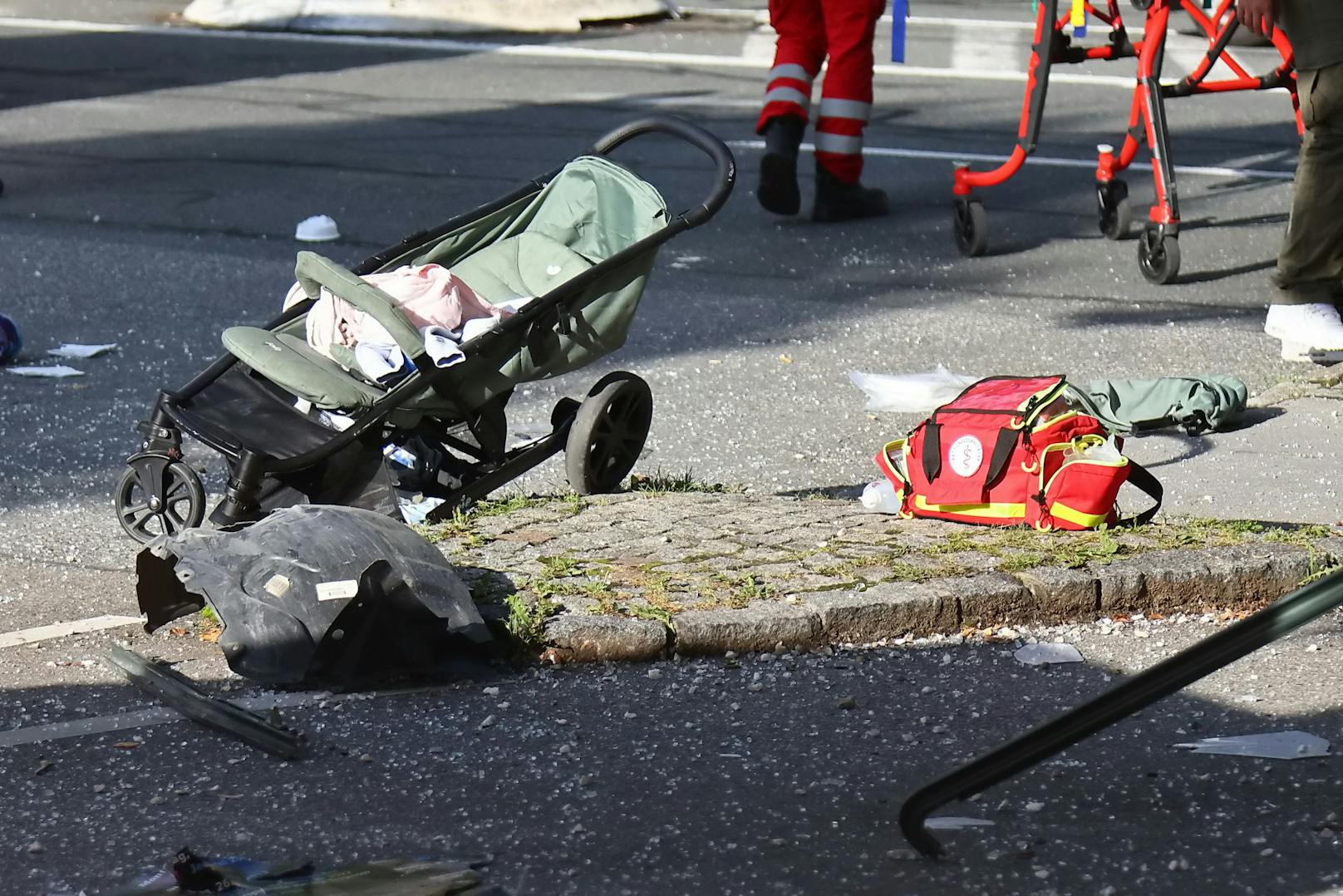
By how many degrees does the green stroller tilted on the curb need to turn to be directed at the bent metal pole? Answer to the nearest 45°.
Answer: approximately 90° to its left

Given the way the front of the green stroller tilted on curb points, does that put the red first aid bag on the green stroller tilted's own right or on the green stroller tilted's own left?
on the green stroller tilted's own left

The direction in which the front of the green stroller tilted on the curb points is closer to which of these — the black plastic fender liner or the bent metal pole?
the black plastic fender liner

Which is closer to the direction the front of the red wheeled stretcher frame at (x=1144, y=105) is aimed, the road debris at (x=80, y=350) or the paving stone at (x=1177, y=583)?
the road debris

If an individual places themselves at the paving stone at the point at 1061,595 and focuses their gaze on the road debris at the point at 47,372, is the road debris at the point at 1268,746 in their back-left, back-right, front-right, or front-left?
back-left

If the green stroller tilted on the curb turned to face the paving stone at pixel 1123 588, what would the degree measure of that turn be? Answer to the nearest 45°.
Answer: approximately 90° to its left

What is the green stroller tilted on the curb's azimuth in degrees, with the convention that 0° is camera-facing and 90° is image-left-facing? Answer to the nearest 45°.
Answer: approximately 45°

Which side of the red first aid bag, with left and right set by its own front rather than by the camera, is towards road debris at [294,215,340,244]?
right

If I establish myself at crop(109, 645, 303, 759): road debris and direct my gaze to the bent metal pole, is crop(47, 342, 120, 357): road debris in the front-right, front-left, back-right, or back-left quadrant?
back-left
